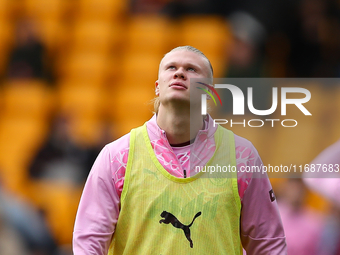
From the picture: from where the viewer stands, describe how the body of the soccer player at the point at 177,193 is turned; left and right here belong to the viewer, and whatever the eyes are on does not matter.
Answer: facing the viewer

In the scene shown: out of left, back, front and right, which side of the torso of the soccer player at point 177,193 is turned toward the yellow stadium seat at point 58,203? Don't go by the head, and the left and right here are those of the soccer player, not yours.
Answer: back

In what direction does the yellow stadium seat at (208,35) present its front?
toward the camera

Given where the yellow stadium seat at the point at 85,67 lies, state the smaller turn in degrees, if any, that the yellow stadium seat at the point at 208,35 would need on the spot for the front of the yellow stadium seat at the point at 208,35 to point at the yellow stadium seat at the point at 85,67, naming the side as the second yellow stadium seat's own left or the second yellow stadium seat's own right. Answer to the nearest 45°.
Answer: approximately 90° to the second yellow stadium seat's own right

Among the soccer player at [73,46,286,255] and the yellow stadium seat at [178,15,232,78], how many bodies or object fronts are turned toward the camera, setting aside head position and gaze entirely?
2

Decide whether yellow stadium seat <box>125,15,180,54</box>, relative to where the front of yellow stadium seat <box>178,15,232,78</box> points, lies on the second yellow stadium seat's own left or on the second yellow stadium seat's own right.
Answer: on the second yellow stadium seat's own right

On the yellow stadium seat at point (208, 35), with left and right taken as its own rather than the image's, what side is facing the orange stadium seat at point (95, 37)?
right

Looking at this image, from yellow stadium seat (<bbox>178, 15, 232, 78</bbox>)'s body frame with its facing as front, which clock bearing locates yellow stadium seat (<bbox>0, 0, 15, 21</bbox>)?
yellow stadium seat (<bbox>0, 0, 15, 21</bbox>) is roughly at 3 o'clock from yellow stadium seat (<bbox>178, 15, 232, 78</bbox>).

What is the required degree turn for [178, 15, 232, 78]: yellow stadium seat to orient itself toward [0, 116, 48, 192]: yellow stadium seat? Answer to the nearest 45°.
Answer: approximately 90° to its right

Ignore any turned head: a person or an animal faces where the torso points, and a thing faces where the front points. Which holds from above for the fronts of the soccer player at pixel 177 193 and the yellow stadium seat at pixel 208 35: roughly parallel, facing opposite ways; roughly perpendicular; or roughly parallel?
roughly parallel
